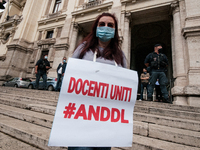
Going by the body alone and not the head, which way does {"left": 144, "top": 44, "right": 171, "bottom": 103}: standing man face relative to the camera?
toward the camera

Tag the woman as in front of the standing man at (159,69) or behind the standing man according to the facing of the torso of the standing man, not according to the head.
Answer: in front

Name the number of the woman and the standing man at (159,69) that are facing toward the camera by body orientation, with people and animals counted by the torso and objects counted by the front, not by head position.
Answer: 2

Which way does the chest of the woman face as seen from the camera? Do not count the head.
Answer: toward the camera

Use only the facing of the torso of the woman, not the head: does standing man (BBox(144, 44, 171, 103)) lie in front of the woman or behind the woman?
behind
